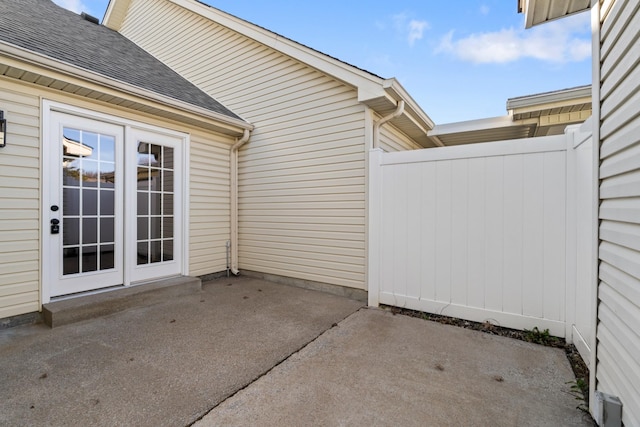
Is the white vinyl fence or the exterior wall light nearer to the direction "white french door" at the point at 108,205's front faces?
the white vinyl fence

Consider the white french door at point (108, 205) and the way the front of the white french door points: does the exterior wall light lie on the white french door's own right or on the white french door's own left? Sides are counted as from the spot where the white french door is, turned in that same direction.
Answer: on the white french door's own right

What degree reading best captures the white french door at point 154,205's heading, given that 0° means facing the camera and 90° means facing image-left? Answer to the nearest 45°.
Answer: approximately 315°

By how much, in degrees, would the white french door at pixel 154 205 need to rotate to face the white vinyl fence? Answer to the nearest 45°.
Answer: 0° — it already faces it

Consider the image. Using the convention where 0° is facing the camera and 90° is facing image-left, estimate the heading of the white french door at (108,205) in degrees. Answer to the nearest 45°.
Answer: approximately 315°

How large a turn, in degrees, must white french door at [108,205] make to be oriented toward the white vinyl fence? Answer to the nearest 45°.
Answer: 0° — it already faces it
